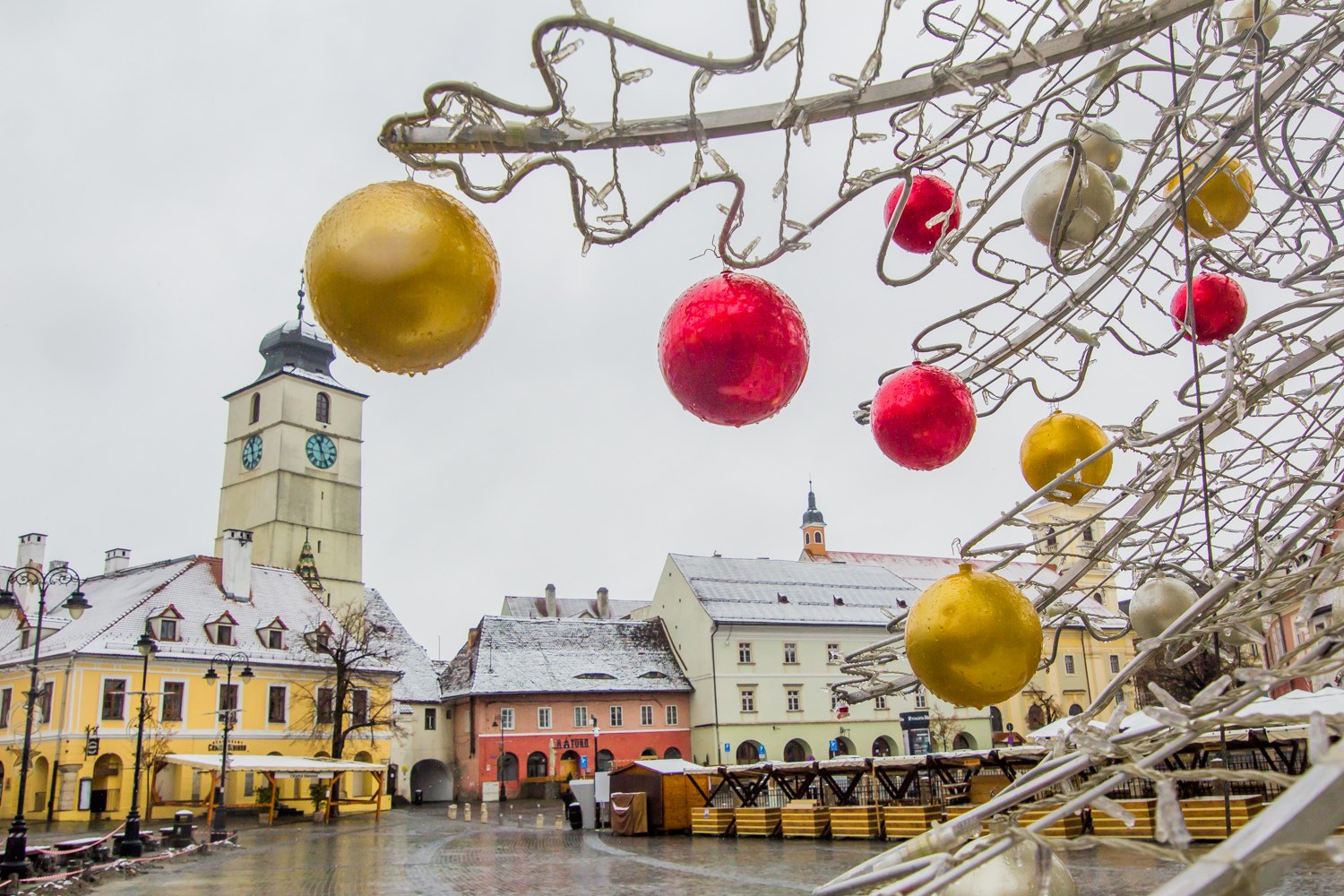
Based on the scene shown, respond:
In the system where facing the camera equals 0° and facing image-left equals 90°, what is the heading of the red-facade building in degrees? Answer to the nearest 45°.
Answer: approximately 0°

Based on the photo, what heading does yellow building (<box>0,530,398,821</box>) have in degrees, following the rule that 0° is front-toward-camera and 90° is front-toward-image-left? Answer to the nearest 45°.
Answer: approximately 315°

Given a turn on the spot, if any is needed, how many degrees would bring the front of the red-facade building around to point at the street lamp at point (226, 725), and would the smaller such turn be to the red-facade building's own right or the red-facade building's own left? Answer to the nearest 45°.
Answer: approximately 45° to the red-facade building's own right

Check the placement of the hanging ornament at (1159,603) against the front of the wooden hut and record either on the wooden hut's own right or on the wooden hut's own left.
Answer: on the wooden hut's own left

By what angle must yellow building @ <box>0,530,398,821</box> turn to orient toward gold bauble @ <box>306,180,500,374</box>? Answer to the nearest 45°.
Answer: approximately 45° to its right

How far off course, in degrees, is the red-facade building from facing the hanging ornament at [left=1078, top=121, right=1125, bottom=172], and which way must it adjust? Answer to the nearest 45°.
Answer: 0° — it already faces it

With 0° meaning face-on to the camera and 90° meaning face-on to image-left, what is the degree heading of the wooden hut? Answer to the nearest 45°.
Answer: approximately 45°

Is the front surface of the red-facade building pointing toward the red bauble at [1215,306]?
yes
